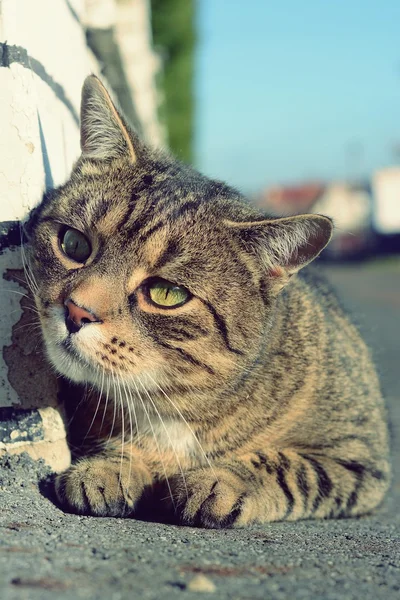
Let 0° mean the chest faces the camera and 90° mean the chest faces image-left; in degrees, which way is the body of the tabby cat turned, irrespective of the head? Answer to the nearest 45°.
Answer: approximately 45°

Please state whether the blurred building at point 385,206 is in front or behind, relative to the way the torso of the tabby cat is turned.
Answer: behind

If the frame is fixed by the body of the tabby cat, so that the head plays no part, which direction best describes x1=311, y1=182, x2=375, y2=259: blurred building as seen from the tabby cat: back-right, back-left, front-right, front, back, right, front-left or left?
back-right

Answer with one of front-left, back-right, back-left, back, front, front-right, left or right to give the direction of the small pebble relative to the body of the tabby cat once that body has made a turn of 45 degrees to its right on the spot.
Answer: left
